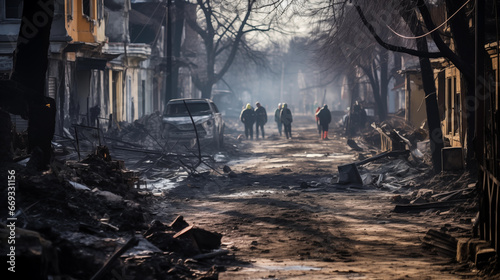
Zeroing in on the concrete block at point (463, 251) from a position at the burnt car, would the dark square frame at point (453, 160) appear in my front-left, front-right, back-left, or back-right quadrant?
front-left

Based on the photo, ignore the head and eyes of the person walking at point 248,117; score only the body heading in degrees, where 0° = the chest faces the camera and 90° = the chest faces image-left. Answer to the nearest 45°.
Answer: approximately 180°

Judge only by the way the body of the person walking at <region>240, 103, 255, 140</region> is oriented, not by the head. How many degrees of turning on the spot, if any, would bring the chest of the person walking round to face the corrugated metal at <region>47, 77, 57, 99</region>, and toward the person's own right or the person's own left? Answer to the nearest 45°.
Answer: approximately 135° to the person's own left

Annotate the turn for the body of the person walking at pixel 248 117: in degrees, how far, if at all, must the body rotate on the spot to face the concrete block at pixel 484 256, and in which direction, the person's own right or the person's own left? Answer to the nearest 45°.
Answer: approximately 180°

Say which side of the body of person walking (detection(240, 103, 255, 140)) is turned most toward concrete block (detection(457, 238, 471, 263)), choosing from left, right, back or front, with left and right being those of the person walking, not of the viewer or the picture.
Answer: back

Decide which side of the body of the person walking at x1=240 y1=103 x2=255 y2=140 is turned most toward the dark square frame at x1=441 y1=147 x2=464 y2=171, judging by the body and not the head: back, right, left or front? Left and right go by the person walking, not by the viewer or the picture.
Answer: back

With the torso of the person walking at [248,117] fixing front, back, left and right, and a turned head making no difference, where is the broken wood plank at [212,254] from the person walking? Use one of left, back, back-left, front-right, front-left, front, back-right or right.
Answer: back

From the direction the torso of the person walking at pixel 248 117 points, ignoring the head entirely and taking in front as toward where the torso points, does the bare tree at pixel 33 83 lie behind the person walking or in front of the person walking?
behind

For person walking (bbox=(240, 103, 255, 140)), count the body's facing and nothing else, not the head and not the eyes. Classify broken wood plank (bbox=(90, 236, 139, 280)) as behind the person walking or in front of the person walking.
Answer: behind

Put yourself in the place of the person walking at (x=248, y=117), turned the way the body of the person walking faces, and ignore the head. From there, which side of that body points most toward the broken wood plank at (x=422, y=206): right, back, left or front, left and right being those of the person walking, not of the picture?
back
